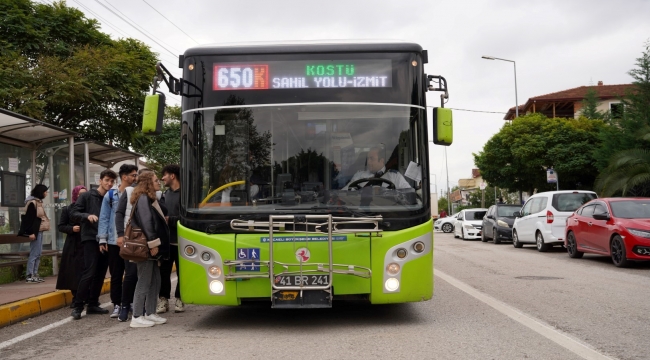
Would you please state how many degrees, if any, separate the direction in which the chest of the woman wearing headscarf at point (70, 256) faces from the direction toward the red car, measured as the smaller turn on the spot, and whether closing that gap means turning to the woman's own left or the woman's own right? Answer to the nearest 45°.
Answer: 0° — they already face it

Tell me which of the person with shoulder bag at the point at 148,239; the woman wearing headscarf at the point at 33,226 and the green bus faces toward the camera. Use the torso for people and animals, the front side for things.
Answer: the green bus

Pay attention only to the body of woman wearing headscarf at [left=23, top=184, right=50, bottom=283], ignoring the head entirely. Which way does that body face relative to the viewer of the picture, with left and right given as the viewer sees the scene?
facing to the right of the viewer

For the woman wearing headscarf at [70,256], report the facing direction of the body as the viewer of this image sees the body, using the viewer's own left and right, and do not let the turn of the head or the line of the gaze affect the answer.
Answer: facing to the right of the viewer

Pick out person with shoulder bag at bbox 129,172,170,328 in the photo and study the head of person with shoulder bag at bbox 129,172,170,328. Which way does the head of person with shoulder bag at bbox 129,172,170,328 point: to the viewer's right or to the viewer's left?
to the viewer's right

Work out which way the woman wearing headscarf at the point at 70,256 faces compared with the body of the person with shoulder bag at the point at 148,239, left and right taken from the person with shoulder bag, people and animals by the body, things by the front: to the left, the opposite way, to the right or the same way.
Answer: the same way

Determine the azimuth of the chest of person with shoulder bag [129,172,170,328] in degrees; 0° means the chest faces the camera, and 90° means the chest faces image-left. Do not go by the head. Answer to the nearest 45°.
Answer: approximately 270°

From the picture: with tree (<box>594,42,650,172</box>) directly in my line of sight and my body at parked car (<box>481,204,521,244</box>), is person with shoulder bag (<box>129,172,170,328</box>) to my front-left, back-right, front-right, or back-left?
back-right

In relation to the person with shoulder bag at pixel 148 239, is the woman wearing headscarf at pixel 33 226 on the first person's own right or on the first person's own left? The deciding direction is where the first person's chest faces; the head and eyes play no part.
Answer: on the first person's own left

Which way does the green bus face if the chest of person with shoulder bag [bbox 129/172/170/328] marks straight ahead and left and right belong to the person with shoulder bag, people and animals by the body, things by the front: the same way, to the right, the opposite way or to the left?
to the right

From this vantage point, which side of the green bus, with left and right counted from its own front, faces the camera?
front
